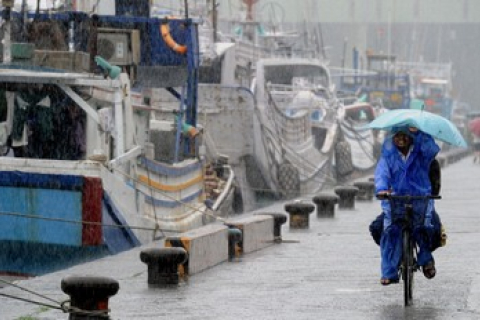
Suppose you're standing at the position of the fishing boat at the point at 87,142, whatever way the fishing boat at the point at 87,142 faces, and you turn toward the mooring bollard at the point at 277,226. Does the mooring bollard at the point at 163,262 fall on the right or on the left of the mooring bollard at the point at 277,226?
right

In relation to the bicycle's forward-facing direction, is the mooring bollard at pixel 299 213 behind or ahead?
behind

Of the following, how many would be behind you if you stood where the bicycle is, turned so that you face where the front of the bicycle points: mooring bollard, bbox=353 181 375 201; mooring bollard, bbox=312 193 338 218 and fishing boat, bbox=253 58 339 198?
3

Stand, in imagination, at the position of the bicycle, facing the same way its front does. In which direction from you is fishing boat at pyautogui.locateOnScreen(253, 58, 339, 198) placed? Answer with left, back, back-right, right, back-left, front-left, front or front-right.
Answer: back

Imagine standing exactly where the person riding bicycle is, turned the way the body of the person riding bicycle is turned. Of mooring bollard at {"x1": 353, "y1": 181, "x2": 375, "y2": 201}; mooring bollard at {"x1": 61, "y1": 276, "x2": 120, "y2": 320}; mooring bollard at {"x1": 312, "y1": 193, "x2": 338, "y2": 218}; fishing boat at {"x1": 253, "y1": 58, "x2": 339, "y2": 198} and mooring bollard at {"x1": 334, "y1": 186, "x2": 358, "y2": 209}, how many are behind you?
4

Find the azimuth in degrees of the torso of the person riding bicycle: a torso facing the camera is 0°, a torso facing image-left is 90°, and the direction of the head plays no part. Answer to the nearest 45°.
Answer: approximately 0°

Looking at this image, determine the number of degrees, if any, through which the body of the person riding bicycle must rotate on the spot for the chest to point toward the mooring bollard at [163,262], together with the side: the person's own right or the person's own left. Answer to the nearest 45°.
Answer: approximately 90° to the person's own right

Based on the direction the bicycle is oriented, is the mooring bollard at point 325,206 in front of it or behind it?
behind

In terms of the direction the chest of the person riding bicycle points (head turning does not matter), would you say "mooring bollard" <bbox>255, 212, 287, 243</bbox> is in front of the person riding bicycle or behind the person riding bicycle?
behind

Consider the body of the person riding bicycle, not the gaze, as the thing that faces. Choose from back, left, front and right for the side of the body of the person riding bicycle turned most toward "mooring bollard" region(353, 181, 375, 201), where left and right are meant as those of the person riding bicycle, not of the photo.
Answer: back
